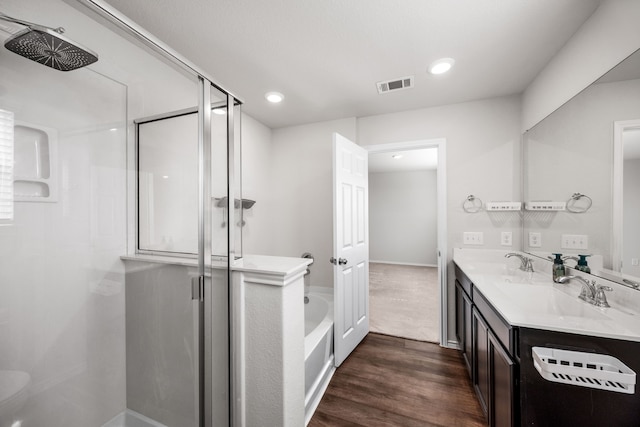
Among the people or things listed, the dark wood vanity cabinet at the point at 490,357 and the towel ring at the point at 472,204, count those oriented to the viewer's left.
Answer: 1

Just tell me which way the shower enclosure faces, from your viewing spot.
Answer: facing the viewer and to the right of the viewer

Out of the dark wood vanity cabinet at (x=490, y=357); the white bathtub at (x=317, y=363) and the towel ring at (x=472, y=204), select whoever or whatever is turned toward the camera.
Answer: the towel ring

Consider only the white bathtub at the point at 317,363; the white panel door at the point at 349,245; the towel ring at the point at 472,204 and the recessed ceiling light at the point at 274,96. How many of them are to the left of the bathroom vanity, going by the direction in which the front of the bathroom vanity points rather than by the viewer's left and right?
0

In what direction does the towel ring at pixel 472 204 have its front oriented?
toward the camera

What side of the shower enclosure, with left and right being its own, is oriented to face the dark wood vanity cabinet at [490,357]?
front

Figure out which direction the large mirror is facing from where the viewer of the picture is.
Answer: facing the viewer and to the left of the viewer

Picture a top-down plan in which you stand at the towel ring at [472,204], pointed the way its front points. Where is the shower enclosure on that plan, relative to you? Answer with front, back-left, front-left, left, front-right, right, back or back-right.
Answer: front-right

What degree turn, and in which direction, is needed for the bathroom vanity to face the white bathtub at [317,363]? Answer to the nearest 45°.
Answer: approximately 45° to its right

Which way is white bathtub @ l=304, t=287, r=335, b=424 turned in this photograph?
to the viewer's right

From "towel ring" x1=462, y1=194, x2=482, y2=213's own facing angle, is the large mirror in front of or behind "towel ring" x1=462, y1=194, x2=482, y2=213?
in front

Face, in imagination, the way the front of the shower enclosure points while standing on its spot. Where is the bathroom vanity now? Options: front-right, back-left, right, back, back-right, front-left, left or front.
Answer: front

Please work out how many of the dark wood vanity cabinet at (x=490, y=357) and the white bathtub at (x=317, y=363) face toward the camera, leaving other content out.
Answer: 0

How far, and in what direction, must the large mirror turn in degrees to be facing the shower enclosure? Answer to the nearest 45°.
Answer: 0° — it already faces it

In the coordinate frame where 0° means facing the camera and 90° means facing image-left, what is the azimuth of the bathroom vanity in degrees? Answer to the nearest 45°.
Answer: approximately 45°
